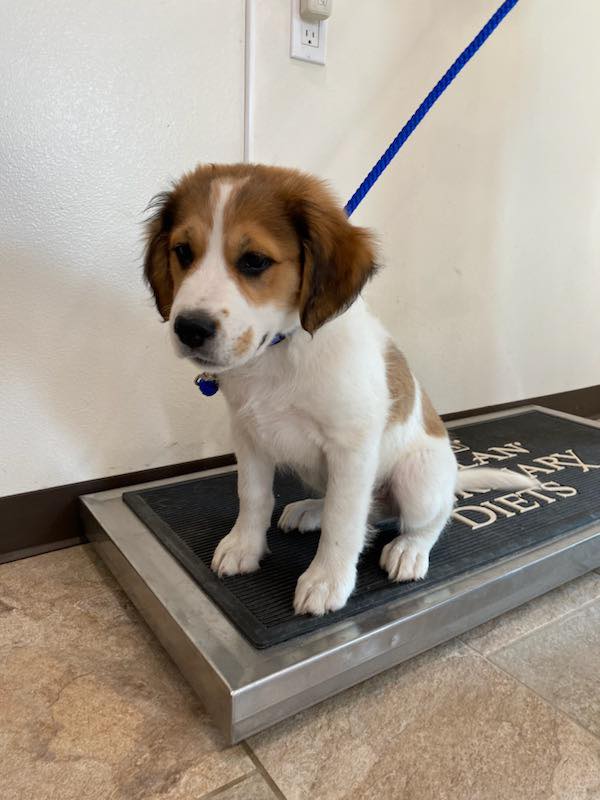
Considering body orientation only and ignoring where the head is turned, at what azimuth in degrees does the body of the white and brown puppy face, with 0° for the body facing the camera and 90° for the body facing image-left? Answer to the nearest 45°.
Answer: approximately 45°
